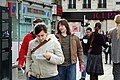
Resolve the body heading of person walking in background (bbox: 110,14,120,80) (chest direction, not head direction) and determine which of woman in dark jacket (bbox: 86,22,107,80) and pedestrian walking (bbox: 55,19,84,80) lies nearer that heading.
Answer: the woman in dark jacket

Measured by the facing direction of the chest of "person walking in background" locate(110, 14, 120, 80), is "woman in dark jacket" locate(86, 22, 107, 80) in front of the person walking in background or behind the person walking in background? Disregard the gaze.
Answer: in front
